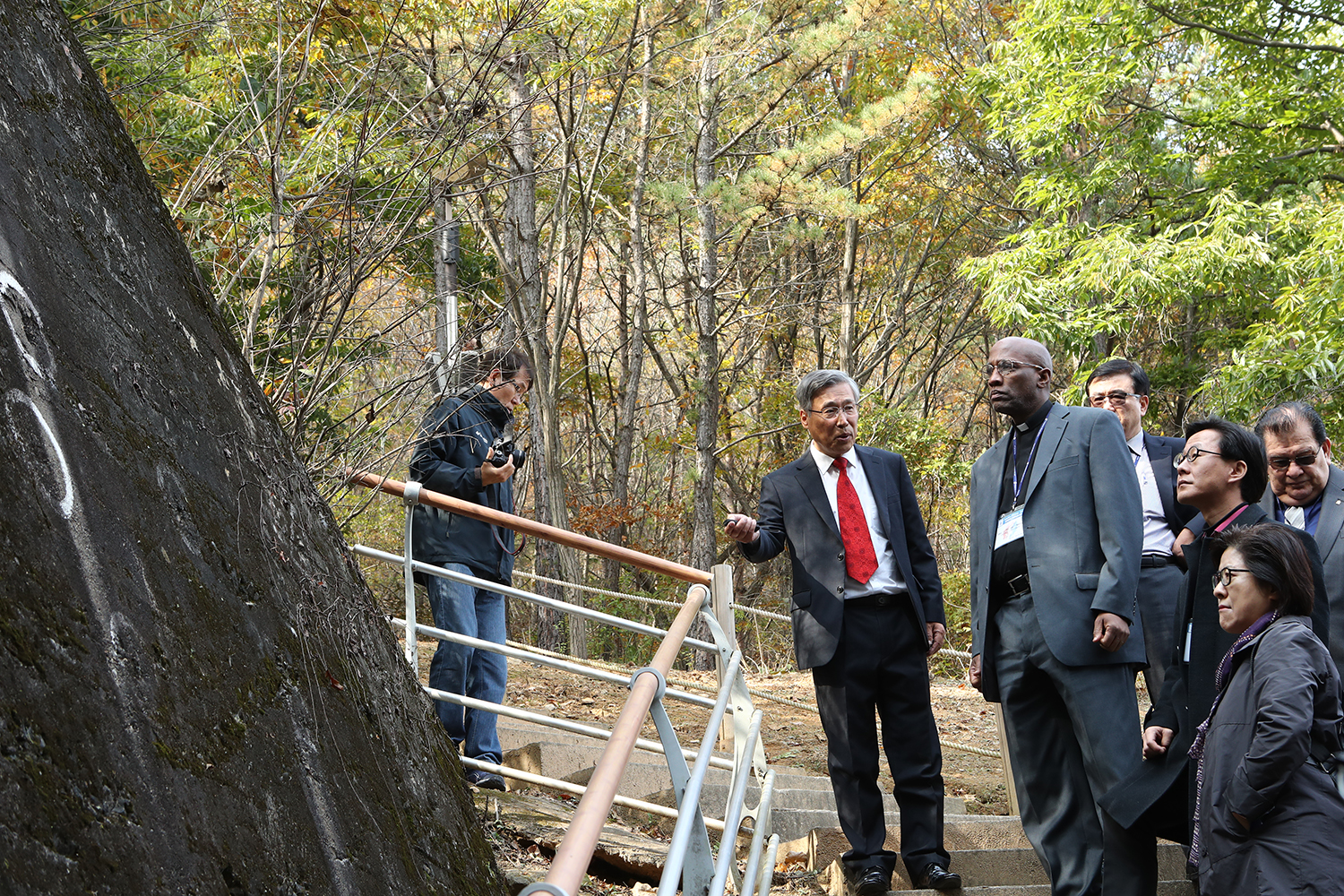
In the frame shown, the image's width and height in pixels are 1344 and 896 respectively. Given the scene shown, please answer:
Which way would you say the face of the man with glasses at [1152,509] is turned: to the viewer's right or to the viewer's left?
to the viewer's left

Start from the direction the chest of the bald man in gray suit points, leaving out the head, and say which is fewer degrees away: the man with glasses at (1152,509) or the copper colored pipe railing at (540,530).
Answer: the copper colored pipe railing

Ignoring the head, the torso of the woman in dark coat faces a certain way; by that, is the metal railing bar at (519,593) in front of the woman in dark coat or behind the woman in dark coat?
in front

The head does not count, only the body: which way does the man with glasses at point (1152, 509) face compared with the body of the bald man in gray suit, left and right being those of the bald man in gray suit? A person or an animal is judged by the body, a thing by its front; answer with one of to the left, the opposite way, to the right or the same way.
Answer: the same way

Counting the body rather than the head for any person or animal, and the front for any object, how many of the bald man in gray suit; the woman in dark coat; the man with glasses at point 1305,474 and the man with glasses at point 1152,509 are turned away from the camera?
0

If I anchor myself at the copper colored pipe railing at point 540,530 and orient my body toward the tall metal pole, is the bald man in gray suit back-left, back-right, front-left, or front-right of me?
back-right

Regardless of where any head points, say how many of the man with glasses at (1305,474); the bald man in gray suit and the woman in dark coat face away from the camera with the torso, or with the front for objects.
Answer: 0

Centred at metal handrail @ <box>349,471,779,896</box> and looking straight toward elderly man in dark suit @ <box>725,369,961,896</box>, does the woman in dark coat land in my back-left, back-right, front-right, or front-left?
front-right

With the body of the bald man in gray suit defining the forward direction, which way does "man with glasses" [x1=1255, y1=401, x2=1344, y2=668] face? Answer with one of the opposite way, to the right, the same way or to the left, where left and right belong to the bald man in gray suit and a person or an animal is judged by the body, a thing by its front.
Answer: the same way

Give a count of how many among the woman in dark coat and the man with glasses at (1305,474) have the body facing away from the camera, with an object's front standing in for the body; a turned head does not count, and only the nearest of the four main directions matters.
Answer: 0

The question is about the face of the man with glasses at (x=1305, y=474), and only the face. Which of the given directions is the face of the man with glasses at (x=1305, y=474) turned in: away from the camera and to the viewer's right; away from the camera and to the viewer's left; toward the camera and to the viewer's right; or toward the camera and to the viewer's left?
toward the camera and to the viewer's left

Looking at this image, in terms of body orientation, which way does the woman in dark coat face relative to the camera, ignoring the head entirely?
to the viewer's left

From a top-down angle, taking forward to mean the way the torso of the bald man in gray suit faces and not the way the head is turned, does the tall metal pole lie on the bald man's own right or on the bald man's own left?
on the bald man's own right

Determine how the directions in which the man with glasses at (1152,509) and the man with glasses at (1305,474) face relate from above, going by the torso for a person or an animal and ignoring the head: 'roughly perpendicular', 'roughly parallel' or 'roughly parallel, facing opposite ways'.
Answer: roughly parallel

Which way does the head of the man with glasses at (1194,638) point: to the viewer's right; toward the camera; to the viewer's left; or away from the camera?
to the viewer's left
